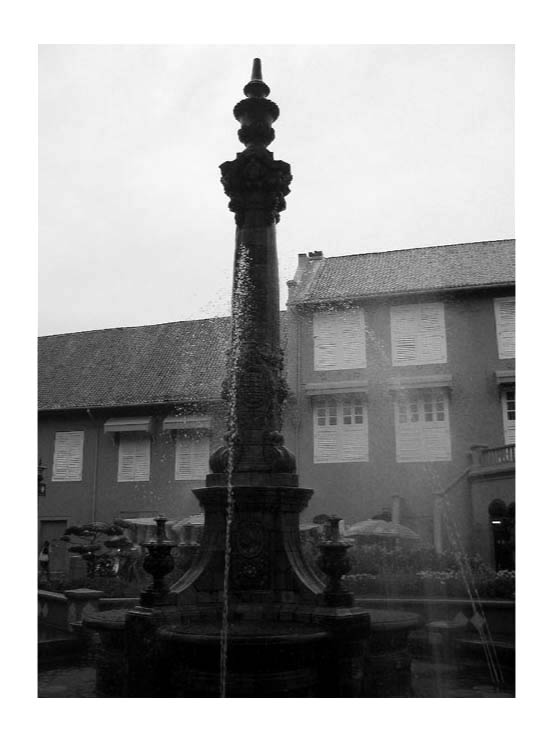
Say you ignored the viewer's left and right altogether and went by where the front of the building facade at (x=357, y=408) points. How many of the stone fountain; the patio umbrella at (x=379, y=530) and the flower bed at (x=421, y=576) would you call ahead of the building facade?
3

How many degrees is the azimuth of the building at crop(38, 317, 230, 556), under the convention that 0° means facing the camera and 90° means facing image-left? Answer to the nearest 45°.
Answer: approximately 0°

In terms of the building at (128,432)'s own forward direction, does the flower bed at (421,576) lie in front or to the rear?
in front

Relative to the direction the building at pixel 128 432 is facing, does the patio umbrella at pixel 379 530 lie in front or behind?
in front

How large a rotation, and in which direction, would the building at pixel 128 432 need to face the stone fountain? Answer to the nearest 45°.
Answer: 0° — it already faces it

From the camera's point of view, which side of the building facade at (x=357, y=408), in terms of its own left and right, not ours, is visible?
front

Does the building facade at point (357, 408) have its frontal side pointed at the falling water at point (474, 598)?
yes

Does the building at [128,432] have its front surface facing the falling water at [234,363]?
yes
